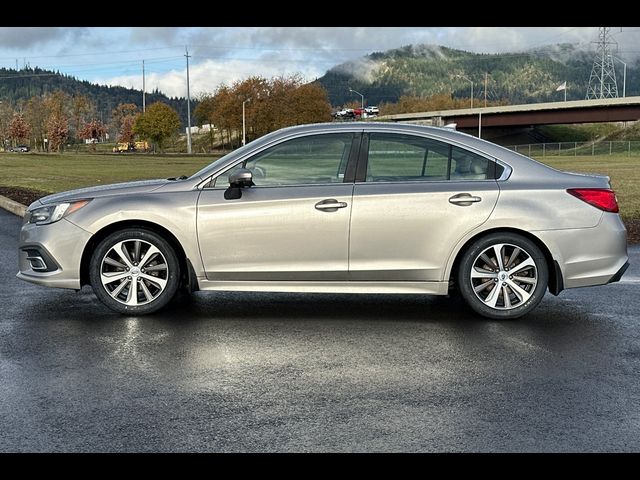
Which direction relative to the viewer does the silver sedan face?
to the viewer's left
